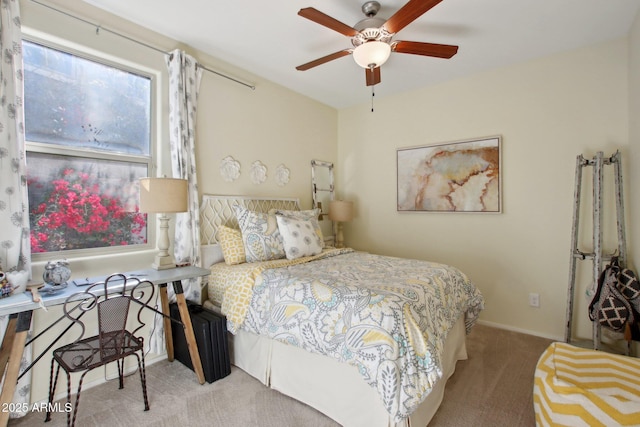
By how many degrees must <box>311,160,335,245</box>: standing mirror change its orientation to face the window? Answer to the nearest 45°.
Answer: approximately 90° to its right

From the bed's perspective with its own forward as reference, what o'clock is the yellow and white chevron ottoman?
The yellow and white chevron ottoman is roughly at 11 o'clock from the bed.

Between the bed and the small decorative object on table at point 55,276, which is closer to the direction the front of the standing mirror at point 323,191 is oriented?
the bed

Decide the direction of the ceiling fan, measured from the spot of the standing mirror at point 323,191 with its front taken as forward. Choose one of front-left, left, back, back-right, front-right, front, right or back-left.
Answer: front-right

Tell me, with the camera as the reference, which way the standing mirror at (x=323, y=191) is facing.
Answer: facing the viewer and to the right of the viewer

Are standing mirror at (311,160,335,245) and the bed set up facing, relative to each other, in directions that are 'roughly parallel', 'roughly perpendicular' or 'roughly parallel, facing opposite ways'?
roughly parallel

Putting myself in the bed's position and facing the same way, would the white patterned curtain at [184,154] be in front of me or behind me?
behind

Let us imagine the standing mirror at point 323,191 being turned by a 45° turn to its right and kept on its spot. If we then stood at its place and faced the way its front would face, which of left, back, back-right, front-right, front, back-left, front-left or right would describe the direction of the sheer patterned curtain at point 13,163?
front-right

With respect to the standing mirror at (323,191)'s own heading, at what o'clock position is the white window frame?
The white window frame is roughly at 3 o'clock from the standing mirror.

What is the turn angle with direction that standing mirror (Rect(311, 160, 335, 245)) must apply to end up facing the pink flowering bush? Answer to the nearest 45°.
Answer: approximately 90° to its right

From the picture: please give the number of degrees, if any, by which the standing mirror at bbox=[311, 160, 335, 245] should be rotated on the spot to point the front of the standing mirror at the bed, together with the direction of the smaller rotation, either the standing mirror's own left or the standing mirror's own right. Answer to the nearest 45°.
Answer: approximately 45° to the standing mirror's own right

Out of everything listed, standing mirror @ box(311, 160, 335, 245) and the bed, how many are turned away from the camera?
0

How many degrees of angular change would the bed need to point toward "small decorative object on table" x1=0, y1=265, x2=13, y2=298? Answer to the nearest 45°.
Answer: approximately 135° to its right

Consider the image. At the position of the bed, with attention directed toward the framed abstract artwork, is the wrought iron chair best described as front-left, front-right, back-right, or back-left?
back-left

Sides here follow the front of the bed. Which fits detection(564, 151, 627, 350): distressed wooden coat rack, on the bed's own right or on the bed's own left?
on the bed's own left
